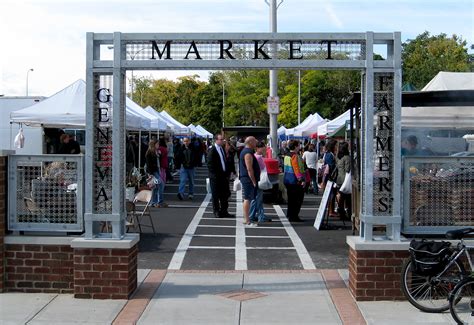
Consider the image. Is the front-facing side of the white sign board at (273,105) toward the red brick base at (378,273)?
yes

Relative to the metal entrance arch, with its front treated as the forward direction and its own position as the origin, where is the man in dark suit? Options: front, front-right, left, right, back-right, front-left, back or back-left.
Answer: back

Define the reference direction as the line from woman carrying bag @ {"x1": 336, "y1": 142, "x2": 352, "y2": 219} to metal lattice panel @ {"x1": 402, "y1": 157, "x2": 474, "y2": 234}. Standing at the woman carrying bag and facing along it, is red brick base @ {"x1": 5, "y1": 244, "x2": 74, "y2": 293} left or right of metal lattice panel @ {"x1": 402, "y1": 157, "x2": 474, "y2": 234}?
right

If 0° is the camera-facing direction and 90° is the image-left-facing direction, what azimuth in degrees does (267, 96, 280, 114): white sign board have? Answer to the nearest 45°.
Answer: approximately 0°

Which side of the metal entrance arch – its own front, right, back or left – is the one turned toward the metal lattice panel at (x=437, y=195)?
left

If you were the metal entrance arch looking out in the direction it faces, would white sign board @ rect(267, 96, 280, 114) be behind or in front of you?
behind

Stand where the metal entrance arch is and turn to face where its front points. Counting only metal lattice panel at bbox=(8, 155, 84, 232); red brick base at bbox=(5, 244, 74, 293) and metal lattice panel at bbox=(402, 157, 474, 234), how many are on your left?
1
